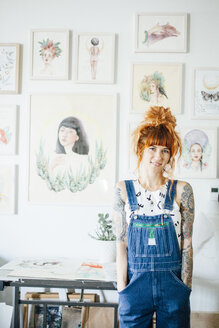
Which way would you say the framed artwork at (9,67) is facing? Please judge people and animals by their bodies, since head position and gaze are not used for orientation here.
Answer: toward the camera

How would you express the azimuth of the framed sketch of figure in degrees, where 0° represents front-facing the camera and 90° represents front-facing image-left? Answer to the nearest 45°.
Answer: approximately 0°

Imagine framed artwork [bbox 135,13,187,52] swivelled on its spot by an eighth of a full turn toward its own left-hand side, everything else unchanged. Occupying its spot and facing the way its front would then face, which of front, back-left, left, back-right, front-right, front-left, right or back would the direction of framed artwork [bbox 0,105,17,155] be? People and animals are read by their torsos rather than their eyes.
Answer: back-right

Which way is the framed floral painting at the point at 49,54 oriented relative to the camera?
toward the camera

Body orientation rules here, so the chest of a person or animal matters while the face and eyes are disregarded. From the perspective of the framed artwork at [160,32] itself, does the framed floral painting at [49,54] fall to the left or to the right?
on its right

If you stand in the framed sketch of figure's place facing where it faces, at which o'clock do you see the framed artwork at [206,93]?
The framed artwork is roughly at 9 o'clock from the framed sketch of figure.

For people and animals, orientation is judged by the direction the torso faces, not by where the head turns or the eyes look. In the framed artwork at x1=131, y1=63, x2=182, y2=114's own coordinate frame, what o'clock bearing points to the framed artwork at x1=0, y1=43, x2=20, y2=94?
the framed artwork at x1=0, y1=43, x2=20, y2=94 is roughly at 3 o'clock from the framed artwork at x1=131, y1=63, x2=182, y2=114.

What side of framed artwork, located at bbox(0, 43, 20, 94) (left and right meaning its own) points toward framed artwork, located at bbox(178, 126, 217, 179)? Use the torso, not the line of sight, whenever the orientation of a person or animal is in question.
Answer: left
